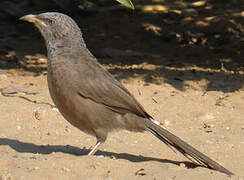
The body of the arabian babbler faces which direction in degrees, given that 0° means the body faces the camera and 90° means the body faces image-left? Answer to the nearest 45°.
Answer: approximately 90°

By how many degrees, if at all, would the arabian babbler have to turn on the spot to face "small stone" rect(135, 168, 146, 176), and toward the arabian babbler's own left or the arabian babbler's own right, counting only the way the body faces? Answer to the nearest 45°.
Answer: approximately 135° to the arabian babbler's own left
